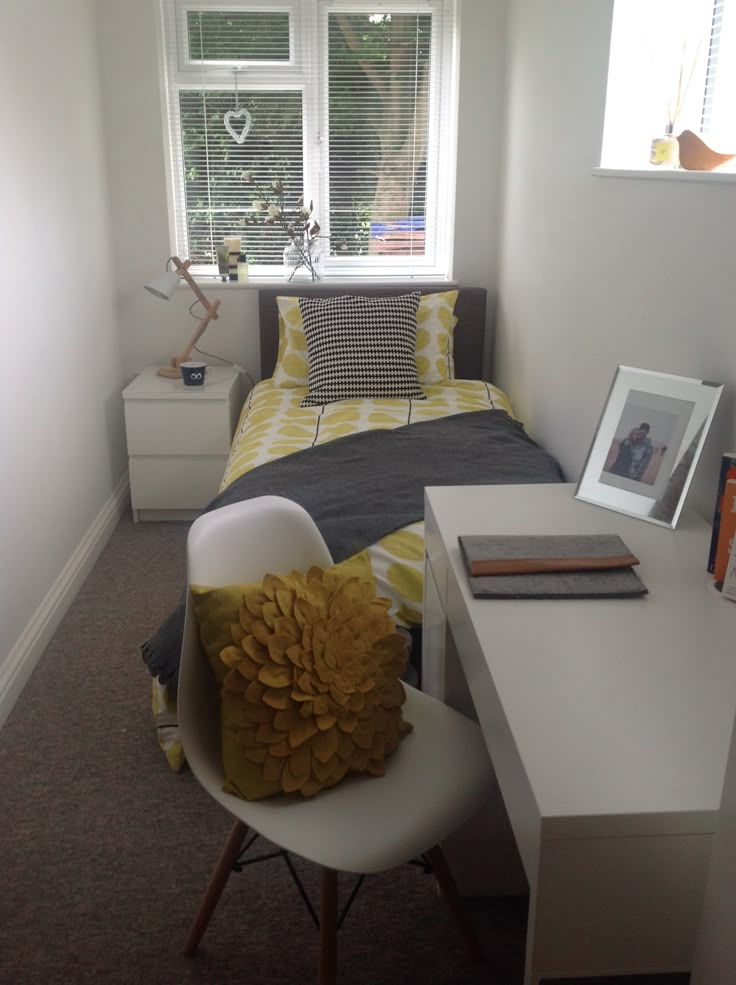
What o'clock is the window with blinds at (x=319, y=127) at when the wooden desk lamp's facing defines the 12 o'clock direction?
The window with blinds is roughly at 5 o'clock from the wooden desk lamp.

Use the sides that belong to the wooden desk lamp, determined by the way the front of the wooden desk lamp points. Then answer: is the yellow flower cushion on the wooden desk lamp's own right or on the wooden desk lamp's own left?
on the wooden desk lamp's own left

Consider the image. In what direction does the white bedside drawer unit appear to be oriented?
toward the camera

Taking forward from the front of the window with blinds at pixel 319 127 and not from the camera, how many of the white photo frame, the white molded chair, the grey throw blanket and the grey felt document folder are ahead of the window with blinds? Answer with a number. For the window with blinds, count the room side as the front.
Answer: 4

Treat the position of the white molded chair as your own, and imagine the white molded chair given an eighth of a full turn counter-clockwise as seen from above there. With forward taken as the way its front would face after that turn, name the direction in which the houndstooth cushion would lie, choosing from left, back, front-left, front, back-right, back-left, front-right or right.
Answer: left

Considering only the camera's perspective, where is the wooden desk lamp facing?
facing to the left of the viewer

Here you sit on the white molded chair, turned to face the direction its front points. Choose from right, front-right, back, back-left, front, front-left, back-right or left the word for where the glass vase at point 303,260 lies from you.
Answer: back-left

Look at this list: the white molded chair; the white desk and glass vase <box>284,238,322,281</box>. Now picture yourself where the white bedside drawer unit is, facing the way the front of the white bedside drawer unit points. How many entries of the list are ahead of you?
2

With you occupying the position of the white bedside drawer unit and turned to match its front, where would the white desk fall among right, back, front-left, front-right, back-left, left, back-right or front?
front

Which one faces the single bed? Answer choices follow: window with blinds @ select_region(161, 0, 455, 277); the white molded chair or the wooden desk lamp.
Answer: the window with blinds

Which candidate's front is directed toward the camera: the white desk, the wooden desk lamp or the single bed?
the single bed

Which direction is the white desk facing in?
to the viewer's left

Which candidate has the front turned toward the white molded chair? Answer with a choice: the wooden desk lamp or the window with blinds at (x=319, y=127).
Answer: the window with blinds

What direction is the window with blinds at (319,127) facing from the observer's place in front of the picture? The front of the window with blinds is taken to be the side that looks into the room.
facing the viewer

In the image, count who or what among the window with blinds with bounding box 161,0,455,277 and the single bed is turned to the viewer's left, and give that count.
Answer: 0

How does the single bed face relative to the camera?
toward the camera
